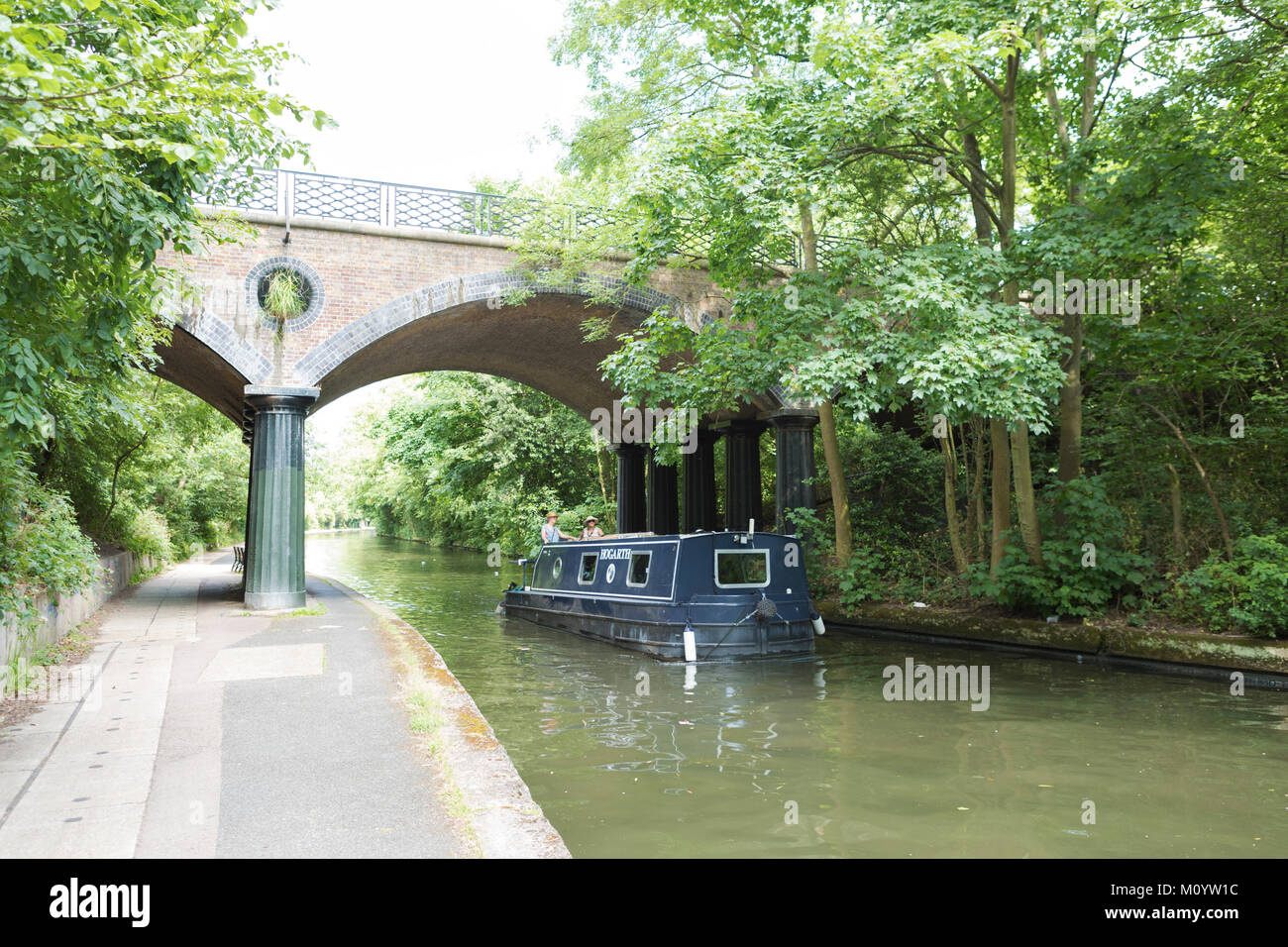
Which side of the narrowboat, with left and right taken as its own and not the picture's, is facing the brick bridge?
back

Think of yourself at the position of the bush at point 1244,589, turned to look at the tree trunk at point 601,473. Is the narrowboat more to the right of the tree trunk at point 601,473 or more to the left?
left

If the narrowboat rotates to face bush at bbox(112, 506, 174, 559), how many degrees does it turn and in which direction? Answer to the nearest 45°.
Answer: approximately 180°

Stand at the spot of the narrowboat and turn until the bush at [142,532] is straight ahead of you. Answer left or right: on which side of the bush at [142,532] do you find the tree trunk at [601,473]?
right

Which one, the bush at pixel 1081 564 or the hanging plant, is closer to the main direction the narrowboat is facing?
the bush
